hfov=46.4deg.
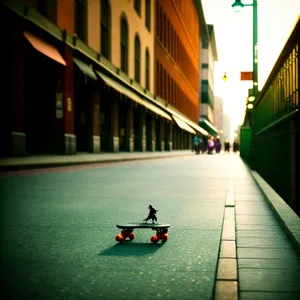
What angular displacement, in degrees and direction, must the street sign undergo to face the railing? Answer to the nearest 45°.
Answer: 0° — it already faces it

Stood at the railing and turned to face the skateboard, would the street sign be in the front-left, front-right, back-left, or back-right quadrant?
back-right

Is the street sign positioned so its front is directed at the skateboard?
yes

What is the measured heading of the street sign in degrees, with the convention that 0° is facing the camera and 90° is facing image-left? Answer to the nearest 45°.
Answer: approximately 0°

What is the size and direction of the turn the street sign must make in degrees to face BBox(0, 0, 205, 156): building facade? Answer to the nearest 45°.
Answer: approximately 90° to its right
